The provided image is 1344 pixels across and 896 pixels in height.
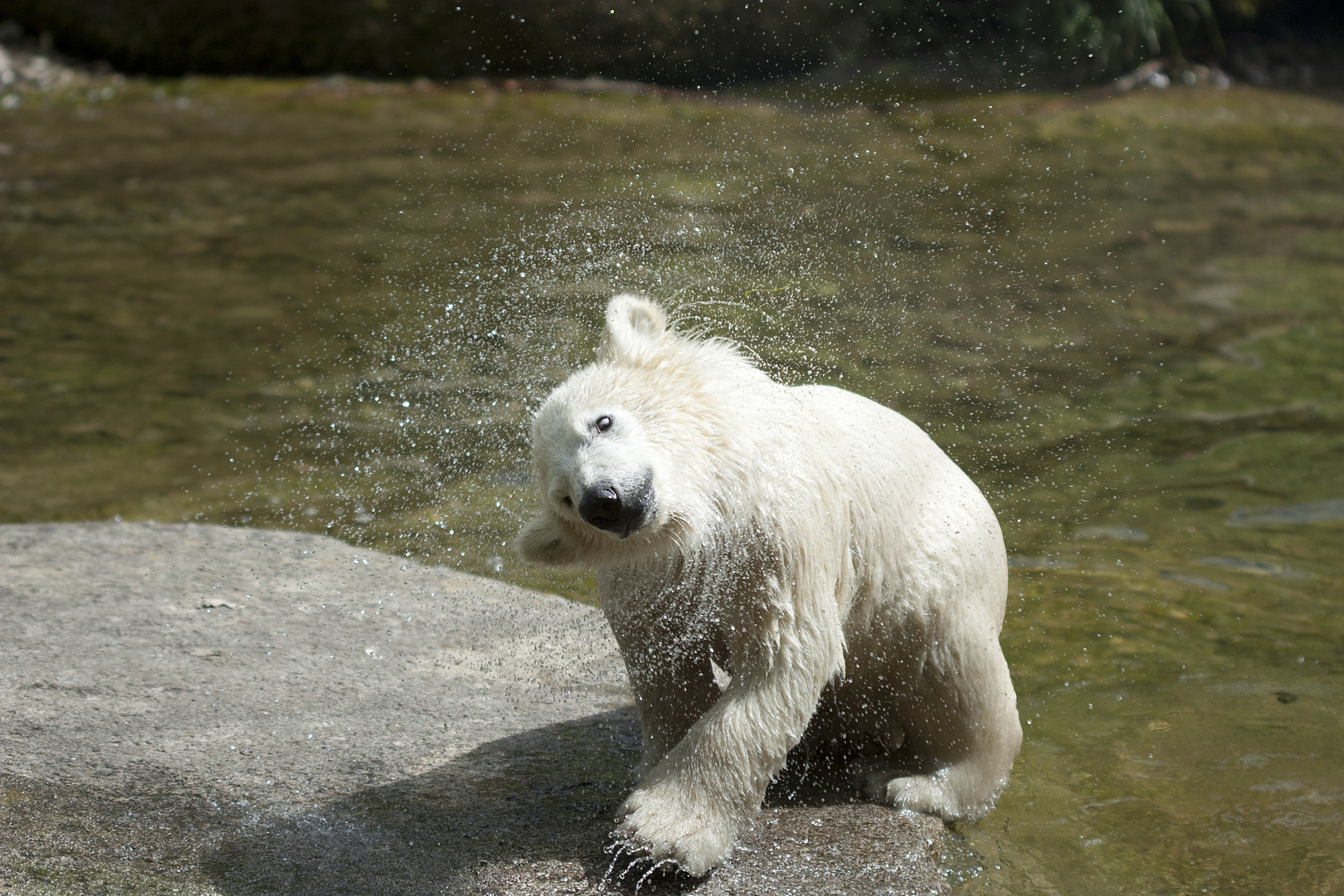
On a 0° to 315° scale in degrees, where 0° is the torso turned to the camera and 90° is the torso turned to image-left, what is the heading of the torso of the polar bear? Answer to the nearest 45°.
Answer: approximately 45°
